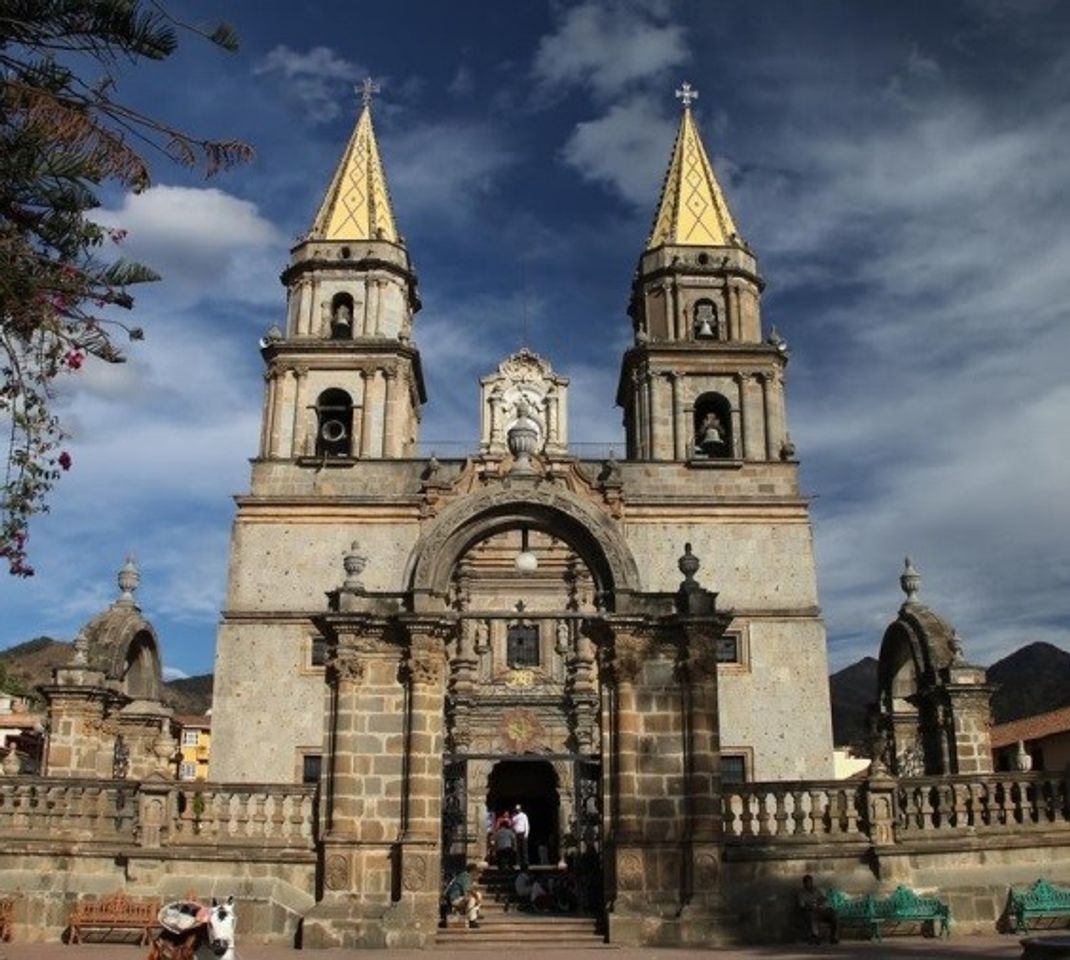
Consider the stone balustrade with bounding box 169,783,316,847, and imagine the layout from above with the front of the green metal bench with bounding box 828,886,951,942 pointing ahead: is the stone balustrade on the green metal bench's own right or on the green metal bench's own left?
on the green metal bench's own right

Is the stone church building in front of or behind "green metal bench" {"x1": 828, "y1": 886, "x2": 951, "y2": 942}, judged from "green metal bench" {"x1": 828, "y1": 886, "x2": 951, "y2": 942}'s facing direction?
behind

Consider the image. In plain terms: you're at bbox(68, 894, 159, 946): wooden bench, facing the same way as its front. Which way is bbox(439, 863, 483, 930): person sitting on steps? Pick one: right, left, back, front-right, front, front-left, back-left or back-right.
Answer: left

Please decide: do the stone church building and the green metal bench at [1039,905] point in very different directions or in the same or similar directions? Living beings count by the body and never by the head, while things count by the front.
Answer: same or similar directions

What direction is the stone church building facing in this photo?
toward the camera

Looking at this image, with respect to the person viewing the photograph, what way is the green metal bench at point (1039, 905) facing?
facing the viewer

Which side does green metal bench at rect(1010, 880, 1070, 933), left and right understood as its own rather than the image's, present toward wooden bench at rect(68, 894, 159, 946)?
right

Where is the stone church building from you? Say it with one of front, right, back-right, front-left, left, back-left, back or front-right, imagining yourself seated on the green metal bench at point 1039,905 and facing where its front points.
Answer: back-right

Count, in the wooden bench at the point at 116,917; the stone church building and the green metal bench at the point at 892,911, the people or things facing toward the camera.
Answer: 3

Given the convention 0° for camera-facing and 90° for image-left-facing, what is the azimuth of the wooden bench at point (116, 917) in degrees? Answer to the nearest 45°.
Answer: approximately 0°
